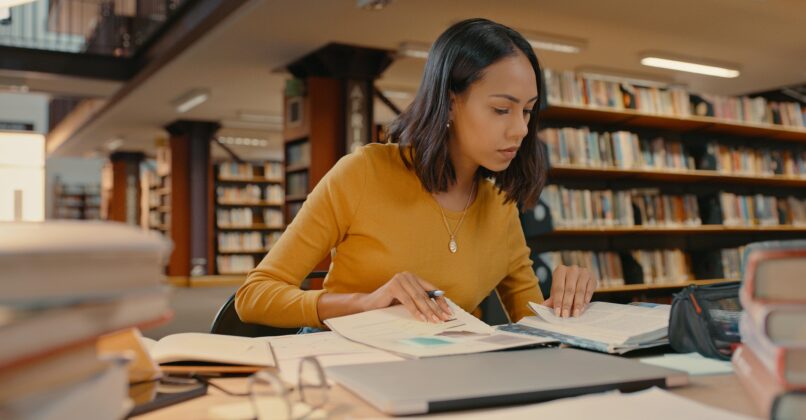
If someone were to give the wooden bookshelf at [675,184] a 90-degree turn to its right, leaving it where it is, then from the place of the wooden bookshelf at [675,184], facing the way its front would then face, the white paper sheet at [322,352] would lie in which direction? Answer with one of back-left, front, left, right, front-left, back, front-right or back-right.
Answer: front-left

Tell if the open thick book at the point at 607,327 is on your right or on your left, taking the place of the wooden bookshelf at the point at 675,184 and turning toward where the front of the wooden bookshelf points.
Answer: on your right

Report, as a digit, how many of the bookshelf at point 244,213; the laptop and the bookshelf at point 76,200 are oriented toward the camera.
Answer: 2

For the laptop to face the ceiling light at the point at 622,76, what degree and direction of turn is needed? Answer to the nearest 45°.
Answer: approximately 45° to its right

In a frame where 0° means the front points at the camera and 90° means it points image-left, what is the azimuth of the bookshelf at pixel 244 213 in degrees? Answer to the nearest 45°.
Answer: approximately 0°

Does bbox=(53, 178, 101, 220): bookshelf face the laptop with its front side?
yes

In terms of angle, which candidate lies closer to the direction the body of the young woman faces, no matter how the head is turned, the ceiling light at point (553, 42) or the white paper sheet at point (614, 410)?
the white paper sheet

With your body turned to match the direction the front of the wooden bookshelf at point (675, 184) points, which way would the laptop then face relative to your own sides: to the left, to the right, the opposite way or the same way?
the opposite way

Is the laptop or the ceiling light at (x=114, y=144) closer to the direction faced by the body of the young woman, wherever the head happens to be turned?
the laptop

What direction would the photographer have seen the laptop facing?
facing away from the viewer and to the left of the viewer
